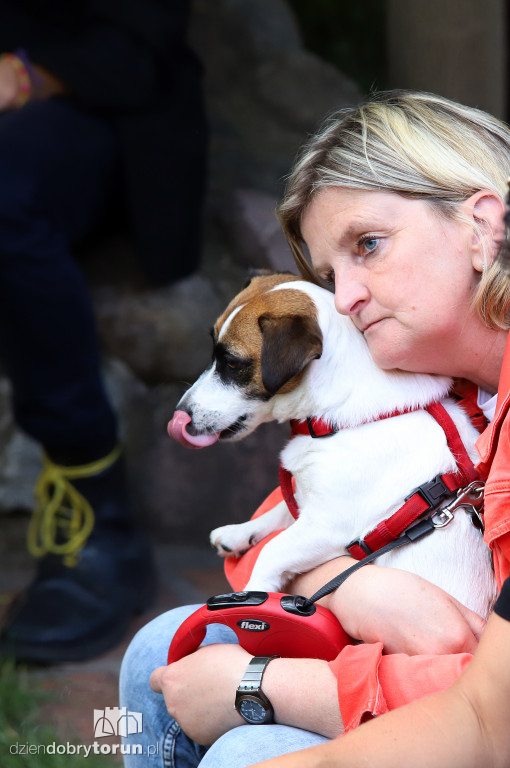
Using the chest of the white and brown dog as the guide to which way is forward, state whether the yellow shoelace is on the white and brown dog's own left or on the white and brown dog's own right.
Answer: on the white and brown dog's own right

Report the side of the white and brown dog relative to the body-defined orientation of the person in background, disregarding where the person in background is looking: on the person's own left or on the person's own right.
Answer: on the person's own left

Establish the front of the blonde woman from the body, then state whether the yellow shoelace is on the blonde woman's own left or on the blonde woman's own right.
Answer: on the blonde woman's own right

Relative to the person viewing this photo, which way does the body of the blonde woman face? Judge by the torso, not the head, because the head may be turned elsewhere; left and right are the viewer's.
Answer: facing the viewer and to the left of the viewer

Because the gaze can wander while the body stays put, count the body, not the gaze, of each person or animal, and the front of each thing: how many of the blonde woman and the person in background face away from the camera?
0

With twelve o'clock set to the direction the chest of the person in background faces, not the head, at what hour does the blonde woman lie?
The blonde woman is roughly at 10 o'clock from the person in background.

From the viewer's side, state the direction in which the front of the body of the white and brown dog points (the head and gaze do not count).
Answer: to the viewer's left

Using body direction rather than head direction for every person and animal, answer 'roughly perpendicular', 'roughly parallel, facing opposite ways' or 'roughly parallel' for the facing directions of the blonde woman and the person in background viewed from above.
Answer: roughly parallel

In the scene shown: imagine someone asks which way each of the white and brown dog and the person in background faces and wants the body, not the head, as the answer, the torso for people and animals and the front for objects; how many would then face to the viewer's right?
0

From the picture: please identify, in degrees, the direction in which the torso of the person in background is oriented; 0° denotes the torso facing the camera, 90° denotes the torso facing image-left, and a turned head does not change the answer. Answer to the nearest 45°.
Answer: approximately 45°
